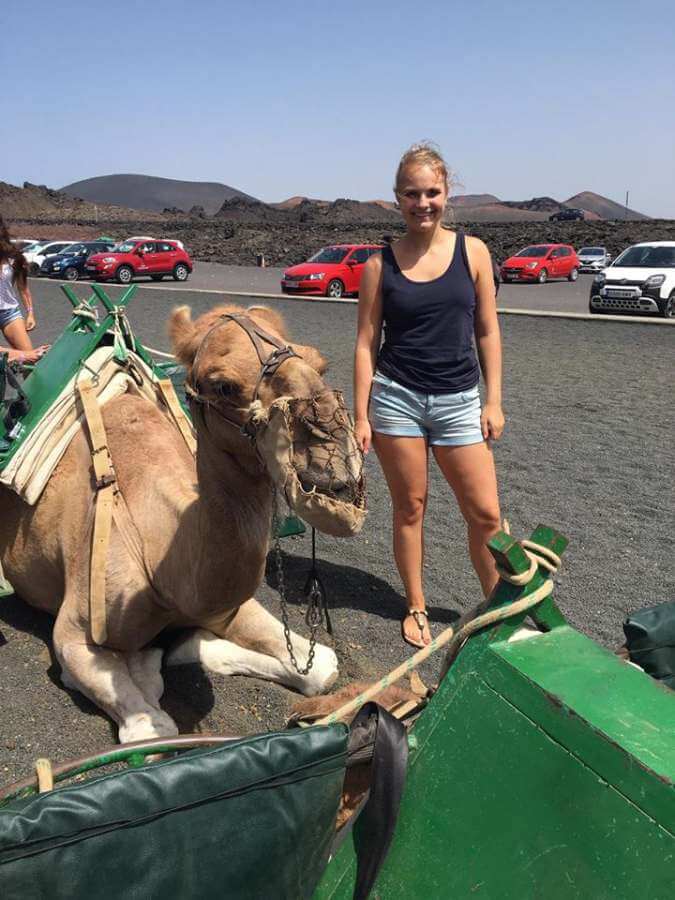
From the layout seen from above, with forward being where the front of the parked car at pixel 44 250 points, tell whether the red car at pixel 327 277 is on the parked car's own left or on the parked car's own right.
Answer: on the parked car's own left

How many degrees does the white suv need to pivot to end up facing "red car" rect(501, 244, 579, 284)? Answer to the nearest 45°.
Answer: approximately 135° to its right

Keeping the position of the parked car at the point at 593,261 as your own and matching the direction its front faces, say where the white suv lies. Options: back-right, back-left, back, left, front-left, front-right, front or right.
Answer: front-left

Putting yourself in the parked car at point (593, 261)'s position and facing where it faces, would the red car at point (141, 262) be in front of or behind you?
in front

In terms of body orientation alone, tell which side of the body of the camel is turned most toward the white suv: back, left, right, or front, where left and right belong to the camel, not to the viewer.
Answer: left

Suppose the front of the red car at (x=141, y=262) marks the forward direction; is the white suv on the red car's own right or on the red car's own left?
on the red car's own left

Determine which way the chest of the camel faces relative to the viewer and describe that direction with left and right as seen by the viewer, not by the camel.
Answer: facing the viewer and to the right of the viewer

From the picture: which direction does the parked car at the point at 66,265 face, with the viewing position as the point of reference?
facing the viewer and to the left of the viewer

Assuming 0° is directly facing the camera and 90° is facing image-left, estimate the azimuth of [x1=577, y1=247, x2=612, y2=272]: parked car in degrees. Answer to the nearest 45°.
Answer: approximately 45°

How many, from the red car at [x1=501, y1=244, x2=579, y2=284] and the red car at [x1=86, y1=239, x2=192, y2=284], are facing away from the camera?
0
